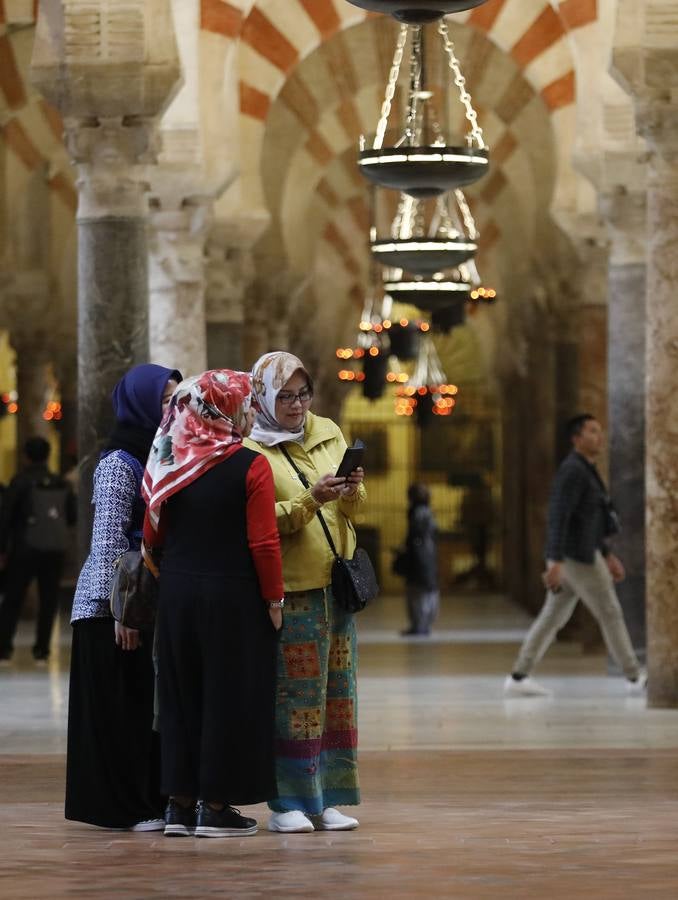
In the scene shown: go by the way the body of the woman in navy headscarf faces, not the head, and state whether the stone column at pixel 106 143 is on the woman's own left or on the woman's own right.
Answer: on the woman's own left
